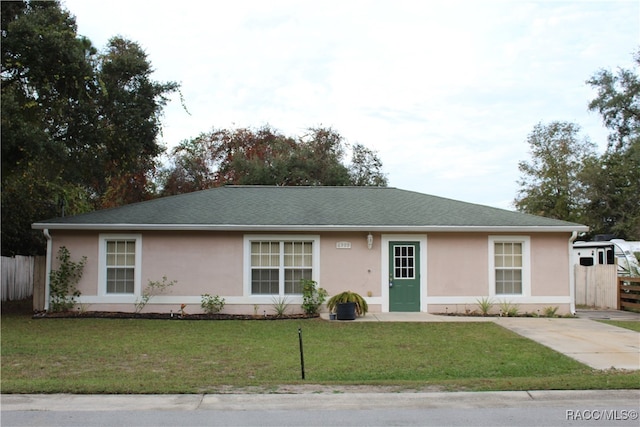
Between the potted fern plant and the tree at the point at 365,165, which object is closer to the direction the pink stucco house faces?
the potted fern plant

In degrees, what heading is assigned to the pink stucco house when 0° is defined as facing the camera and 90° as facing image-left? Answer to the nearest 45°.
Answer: approximately 0°

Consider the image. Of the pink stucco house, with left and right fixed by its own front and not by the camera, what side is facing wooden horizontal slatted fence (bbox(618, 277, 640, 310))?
left

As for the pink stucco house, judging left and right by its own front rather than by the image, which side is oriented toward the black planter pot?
front

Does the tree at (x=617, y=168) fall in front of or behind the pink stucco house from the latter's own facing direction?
behind

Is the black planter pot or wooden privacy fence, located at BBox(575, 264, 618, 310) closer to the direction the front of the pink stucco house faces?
the black planter pot

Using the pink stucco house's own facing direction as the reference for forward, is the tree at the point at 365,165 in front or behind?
behind

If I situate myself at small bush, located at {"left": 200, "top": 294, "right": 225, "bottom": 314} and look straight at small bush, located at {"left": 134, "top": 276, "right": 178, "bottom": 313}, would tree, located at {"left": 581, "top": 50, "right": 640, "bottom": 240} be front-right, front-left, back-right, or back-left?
back-right

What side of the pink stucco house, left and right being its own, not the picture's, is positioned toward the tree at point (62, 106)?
right

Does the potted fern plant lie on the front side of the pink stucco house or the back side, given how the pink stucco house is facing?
on the front side

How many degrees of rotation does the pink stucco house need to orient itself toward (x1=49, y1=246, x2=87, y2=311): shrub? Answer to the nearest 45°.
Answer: approximately 90° to its right

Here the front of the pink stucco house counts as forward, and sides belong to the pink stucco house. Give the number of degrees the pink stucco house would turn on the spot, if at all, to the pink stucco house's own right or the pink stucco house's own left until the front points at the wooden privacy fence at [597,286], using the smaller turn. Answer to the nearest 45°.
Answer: approximately 135° to the pink stucco house's own left
